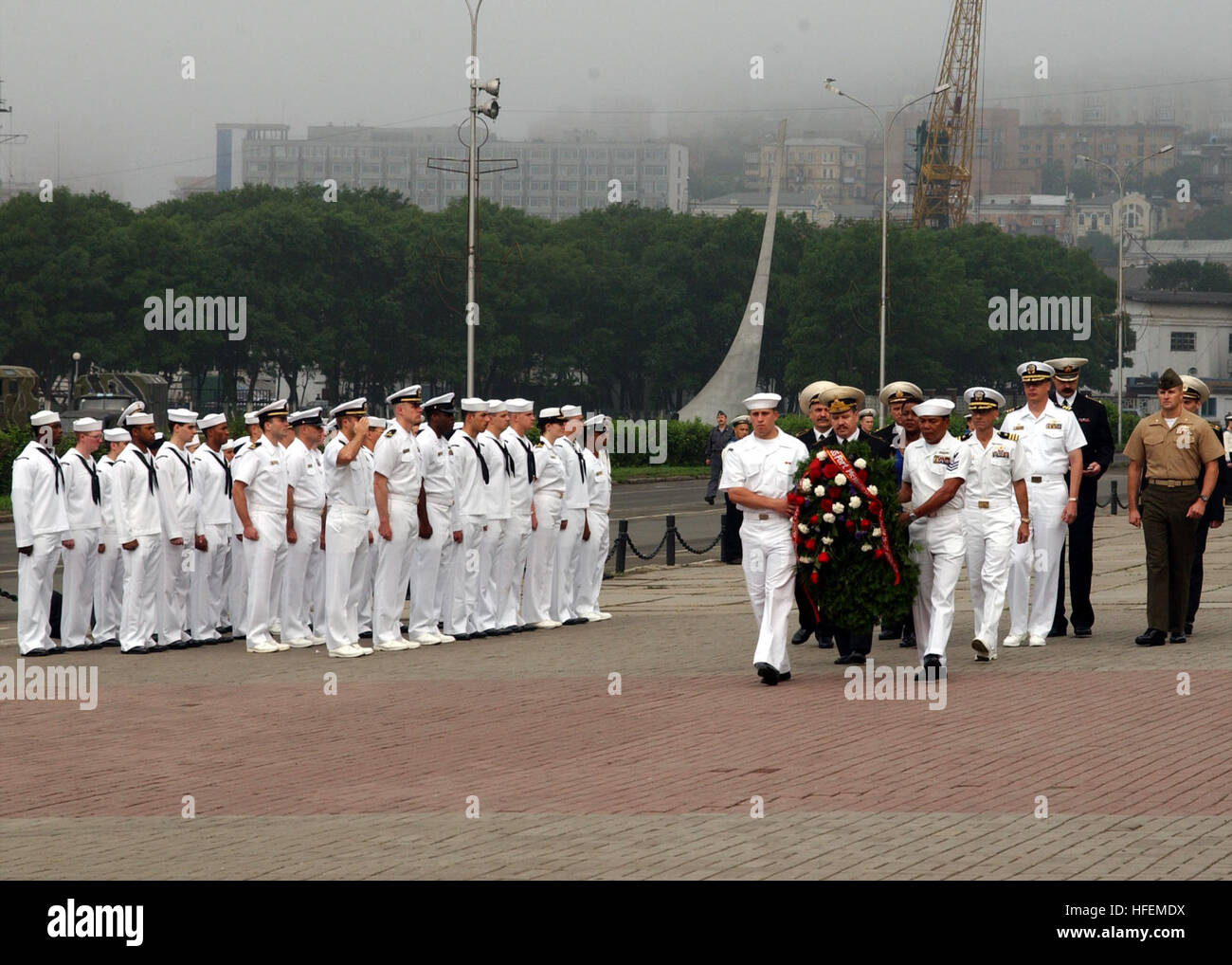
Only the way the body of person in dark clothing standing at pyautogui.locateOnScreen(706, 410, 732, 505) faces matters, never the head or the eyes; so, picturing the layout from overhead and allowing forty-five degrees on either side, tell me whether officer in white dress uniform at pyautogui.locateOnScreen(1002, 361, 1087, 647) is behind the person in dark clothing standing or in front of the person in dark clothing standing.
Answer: in front

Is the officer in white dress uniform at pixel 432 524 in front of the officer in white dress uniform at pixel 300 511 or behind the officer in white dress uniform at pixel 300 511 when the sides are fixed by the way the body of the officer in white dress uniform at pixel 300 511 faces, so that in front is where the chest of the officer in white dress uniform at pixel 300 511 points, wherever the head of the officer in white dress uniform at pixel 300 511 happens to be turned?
in front

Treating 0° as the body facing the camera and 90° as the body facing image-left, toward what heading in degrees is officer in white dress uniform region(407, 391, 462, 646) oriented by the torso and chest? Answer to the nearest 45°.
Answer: approximately 315°

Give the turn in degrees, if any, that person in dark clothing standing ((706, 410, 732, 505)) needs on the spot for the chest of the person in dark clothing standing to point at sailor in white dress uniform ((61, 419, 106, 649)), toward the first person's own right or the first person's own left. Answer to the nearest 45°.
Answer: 0° — they already face them

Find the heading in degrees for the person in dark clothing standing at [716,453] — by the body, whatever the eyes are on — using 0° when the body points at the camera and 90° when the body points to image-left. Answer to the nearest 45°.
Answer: approximately 0°

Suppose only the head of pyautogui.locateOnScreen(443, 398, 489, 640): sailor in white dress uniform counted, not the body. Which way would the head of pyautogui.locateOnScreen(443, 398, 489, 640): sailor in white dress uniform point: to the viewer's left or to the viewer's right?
to the viewer's right

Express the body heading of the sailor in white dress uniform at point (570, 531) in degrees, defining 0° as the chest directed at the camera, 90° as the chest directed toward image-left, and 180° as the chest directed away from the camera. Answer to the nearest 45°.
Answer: approximately 315°

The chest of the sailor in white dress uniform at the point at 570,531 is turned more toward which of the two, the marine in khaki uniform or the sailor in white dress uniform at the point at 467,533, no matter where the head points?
the marine in khaki uniform

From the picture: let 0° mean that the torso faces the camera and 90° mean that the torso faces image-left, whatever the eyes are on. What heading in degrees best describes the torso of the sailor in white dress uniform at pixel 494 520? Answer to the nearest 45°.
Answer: approximately 315°

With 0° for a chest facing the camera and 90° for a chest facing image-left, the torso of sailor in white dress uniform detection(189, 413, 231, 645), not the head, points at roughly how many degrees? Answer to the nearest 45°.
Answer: approximately 315°
